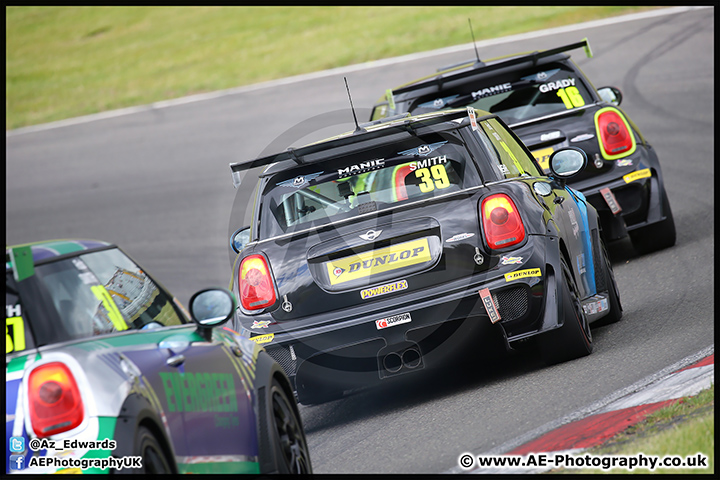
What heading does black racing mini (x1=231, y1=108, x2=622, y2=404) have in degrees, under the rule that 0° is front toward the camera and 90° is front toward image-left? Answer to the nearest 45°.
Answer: approximately 180°

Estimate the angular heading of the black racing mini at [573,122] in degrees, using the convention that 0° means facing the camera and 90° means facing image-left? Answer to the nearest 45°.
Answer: approximately 180°

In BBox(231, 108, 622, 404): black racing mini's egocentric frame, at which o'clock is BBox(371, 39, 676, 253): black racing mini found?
BBox(371, 39, 676, 253): black racing mini is roughly at 1 o'clock from BBox(231, 108, 622, 404): black racing mini.

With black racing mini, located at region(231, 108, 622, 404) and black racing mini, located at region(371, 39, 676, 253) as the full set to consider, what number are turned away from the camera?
2

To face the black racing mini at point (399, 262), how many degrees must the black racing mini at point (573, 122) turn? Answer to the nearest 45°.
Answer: approximately 180°
